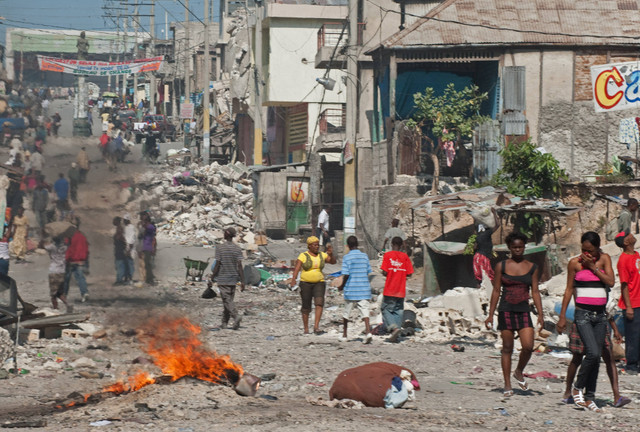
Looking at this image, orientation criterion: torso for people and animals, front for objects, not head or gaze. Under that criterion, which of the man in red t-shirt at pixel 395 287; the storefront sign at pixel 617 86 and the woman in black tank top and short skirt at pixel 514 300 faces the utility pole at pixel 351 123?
the man in red t-shirt

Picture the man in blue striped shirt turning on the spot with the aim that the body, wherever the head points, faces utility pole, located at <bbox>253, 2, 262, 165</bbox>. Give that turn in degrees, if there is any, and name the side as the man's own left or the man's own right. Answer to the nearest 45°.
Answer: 0° — they already face it

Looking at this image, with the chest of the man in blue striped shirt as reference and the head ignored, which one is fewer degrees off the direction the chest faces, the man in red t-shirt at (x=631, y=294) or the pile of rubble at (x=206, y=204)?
the pile of rubble

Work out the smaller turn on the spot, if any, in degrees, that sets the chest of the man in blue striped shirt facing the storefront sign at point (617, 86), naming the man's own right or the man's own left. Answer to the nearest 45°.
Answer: approximately 45° to the man's own right

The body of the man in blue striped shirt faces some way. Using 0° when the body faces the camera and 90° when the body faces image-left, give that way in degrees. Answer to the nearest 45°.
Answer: approximately 180°

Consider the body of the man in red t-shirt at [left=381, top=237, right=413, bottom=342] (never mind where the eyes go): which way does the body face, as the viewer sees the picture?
away from the camera

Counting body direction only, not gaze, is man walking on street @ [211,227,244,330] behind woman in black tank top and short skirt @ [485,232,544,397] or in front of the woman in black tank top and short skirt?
behind

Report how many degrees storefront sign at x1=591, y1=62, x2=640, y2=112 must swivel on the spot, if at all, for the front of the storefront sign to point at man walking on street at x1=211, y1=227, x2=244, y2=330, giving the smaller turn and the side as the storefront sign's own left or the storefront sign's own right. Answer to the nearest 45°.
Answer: approximately 45° to the storefront sign's own right
